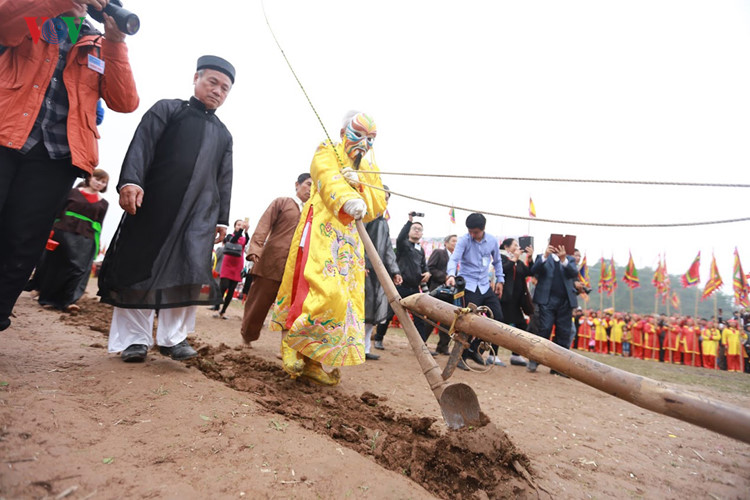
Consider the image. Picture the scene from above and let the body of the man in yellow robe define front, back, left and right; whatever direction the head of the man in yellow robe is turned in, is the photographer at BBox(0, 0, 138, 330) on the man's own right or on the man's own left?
on the man's own right

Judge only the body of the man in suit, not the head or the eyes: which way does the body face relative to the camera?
toward the camera

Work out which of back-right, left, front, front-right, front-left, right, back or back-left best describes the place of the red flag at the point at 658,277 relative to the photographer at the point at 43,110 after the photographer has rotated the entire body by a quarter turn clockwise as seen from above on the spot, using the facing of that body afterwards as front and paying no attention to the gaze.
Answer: back-left

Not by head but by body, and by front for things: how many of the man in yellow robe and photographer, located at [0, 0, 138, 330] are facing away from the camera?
0

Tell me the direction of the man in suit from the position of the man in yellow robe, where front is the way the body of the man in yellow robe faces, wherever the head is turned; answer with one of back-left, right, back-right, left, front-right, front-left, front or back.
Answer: left

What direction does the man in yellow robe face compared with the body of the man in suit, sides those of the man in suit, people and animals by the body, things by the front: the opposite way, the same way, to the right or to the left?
to the left

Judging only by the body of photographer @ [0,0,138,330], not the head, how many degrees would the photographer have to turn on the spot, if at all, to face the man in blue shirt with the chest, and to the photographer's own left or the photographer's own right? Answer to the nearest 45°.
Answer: approximately 45° to the photographer's own left

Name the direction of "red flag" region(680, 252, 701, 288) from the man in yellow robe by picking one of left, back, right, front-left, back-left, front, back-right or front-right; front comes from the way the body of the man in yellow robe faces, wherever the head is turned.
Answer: left

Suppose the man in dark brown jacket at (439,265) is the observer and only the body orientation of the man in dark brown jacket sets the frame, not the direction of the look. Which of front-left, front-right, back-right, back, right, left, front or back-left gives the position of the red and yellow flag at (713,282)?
left

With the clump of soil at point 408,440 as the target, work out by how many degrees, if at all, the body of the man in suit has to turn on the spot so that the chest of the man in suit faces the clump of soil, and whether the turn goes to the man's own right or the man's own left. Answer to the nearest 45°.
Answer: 0° — they already face it

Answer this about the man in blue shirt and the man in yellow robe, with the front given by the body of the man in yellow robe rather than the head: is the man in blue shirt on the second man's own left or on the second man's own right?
on the second man's own left

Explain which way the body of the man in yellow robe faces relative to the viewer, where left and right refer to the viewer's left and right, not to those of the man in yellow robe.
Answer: facing the viewer and to the right of the viewer

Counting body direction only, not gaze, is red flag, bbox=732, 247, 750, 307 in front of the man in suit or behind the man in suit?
behind

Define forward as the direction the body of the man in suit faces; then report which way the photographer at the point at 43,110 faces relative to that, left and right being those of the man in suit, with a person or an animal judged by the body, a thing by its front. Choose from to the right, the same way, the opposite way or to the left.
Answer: to the left
